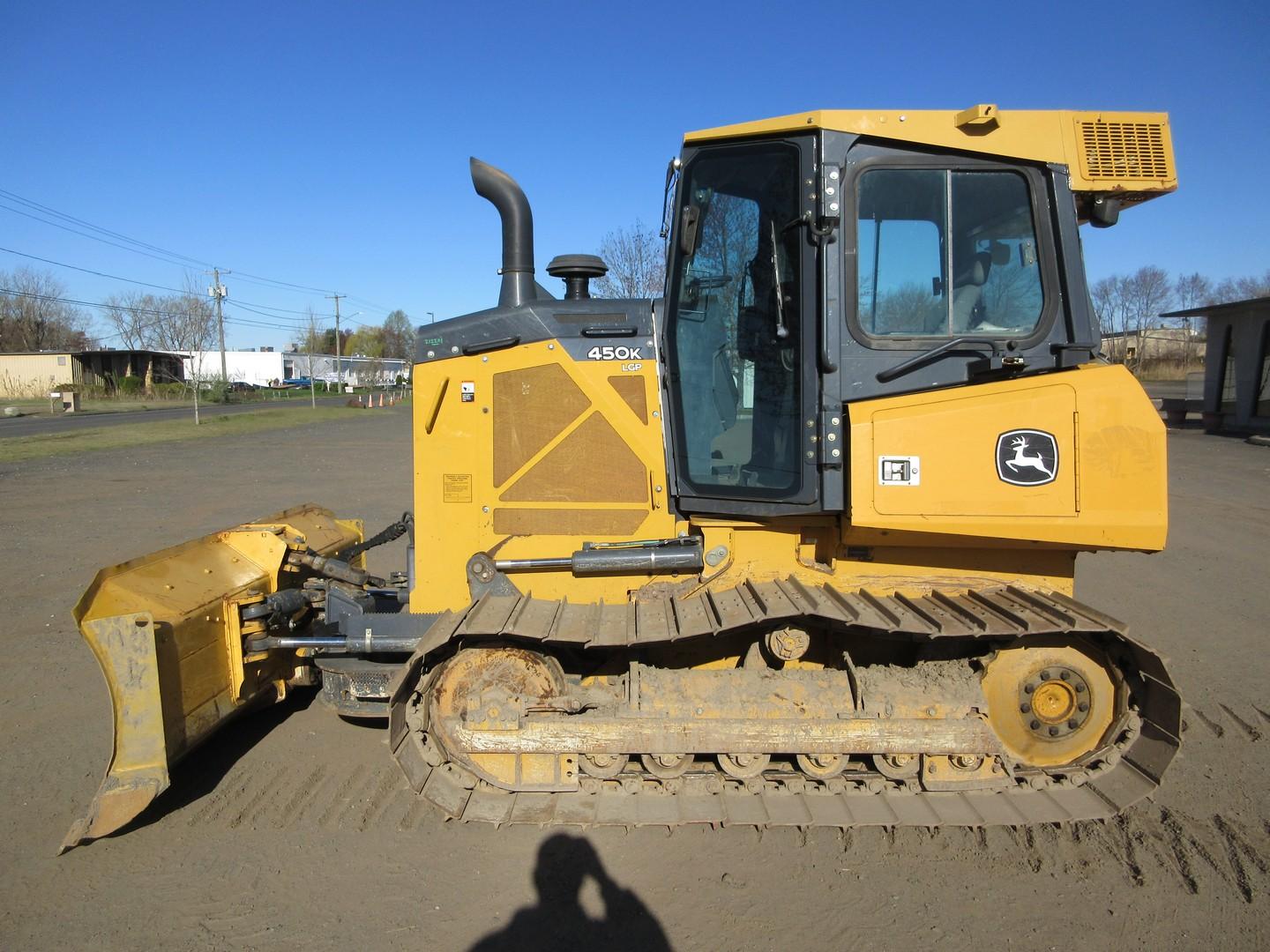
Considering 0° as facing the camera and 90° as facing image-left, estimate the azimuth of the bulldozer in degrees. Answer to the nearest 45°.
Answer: approximately 90°
